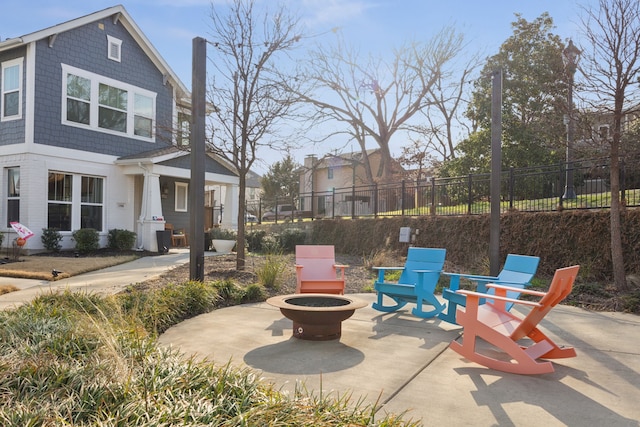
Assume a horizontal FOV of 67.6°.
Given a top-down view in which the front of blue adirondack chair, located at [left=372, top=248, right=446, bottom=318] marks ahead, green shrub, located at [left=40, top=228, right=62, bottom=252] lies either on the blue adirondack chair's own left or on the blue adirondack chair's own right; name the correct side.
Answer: on the blue adirondack chair's own right

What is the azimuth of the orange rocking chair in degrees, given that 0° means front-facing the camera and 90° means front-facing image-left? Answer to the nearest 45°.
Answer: approximately 135°

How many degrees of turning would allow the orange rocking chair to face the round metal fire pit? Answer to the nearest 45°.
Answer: approximately 45° to its left

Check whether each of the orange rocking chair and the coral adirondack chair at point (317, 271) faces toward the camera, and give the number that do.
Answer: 1

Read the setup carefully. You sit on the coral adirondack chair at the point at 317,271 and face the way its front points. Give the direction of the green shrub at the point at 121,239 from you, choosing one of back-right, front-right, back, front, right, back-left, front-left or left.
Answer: back-right

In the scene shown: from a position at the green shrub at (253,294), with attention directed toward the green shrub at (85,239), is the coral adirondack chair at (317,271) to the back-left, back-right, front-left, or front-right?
back-right

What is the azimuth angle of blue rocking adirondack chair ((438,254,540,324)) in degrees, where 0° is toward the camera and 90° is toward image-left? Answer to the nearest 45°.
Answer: approximately 45°

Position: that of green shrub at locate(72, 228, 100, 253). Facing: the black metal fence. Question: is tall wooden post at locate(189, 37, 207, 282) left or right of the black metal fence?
right

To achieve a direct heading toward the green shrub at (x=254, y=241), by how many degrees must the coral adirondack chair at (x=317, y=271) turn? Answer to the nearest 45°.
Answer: approximately 180°

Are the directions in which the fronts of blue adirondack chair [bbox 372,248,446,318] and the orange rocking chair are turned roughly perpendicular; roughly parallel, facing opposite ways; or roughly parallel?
roughly perpendicular

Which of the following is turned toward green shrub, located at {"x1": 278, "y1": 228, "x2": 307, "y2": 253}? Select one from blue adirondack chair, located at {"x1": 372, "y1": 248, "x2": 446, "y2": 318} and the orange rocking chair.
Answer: the orange rocking chair
